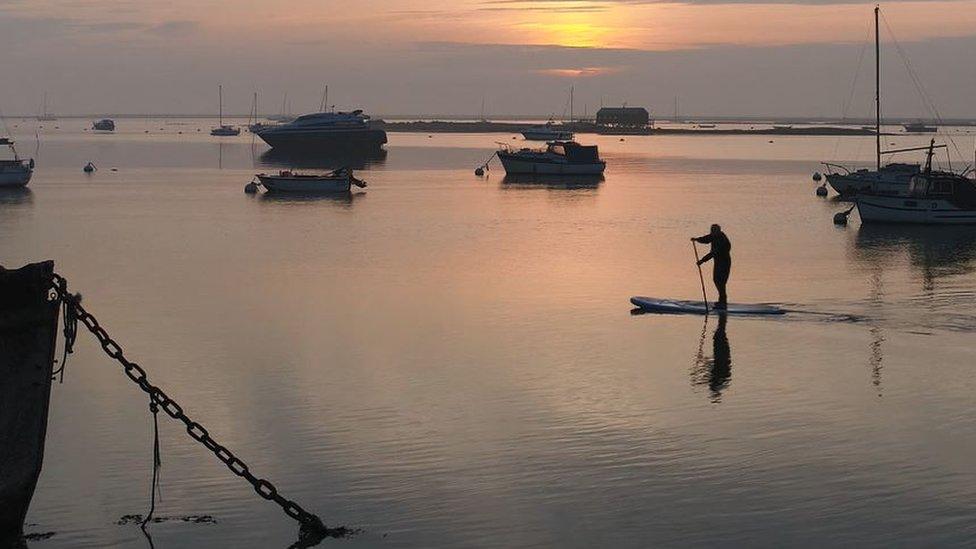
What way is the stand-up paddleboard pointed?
to the viewer's left

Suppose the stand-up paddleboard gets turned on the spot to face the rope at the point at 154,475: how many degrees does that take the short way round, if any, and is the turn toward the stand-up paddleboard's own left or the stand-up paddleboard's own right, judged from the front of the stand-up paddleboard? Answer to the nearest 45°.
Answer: approximately 90° to the stand-up paddleboard's own left

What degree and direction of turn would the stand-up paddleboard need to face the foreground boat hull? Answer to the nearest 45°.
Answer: approximately 90° to its left

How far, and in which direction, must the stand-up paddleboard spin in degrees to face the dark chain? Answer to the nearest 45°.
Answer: approximately 90° to its left

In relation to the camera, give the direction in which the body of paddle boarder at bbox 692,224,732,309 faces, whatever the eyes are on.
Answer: to the viewer's left
